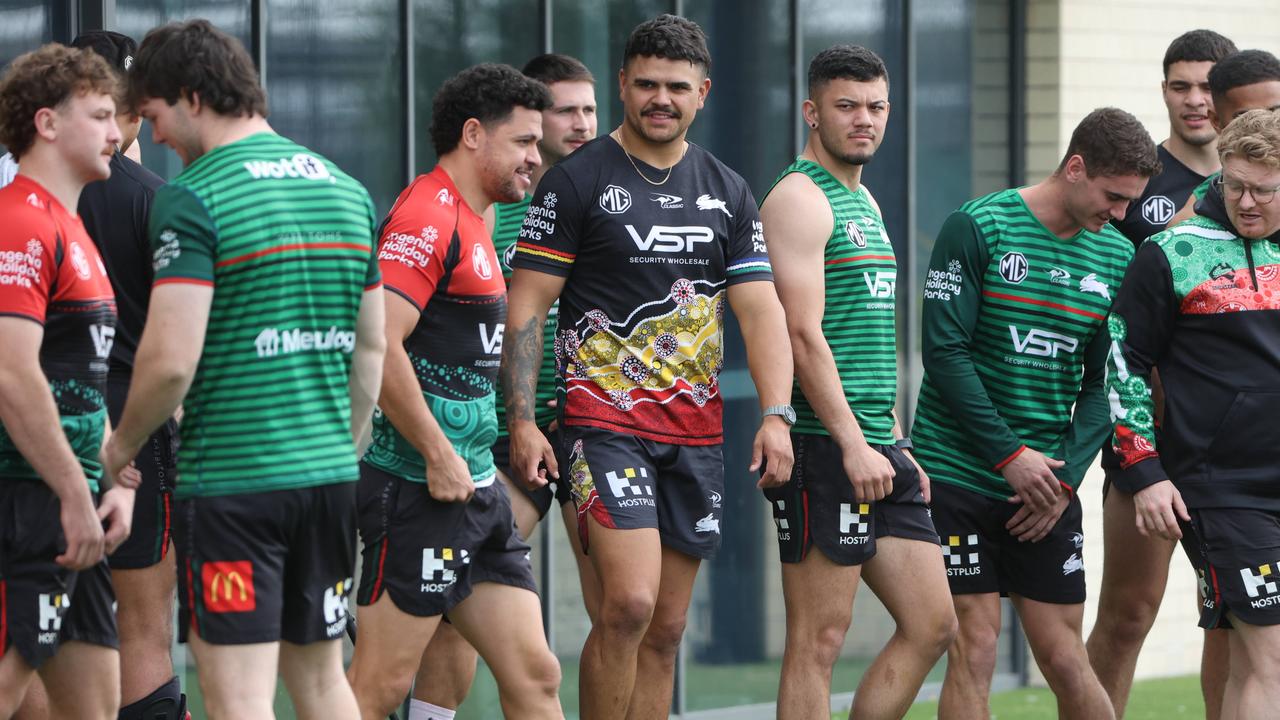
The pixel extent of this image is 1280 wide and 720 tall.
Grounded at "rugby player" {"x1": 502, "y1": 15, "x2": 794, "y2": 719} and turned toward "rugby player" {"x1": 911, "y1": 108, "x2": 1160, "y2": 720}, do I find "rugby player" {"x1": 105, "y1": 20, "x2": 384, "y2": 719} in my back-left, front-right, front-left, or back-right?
back-right

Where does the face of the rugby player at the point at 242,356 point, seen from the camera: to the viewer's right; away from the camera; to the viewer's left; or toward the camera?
to the viewer's left

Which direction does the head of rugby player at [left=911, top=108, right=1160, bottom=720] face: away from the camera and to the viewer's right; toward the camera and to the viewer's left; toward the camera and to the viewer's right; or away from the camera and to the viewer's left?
toward the camera and to the viewer's right

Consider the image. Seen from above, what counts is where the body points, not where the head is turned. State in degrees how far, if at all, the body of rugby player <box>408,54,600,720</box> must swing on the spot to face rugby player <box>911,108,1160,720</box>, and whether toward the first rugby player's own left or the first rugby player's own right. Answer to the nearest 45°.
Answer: approximately 45° to the first rugby player's own left

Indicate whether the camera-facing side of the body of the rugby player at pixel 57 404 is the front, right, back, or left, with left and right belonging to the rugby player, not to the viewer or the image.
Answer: right

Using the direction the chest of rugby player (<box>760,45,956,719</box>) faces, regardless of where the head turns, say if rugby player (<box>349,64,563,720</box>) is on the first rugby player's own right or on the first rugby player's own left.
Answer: on the first rugby player's own right

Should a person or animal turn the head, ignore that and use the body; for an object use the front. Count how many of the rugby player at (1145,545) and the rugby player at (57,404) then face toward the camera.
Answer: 1

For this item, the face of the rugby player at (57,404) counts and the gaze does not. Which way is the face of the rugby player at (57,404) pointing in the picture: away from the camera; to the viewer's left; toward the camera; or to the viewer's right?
to the viewer's right

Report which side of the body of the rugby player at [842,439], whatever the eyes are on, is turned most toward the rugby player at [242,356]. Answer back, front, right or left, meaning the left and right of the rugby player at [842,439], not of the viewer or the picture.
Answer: right

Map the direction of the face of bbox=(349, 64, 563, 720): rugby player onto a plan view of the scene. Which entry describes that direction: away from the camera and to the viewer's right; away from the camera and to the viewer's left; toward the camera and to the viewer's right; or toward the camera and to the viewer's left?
toward the camera and to the viewer's right
